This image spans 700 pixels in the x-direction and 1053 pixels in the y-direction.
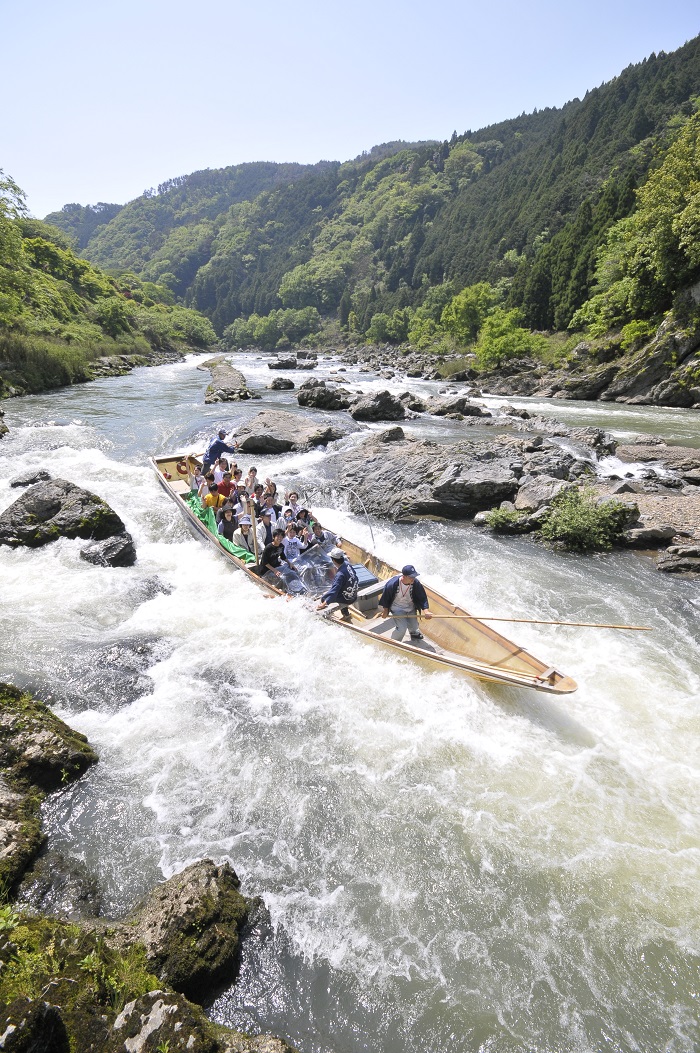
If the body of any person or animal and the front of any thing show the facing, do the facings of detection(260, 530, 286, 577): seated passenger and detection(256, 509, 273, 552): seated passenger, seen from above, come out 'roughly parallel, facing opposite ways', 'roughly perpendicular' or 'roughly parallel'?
roughly parallel

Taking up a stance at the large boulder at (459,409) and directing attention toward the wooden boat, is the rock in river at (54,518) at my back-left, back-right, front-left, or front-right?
front-right

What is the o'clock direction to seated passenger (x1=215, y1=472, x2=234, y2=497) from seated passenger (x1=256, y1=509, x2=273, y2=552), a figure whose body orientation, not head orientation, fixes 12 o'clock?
seated passenger (x1=215, y1=472, x2=234, y2=497) is roughly at 7 o'clock from seated passenger (x1=256, y1=509, x2=273, y2=552).

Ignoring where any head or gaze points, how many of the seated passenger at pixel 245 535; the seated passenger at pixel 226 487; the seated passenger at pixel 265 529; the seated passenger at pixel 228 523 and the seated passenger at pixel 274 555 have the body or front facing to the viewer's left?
0

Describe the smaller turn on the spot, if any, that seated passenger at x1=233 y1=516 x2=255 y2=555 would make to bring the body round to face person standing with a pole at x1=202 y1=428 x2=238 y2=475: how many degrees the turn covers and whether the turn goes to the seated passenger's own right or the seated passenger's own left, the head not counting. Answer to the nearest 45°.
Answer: approximately 135° to the seated passenger's own left

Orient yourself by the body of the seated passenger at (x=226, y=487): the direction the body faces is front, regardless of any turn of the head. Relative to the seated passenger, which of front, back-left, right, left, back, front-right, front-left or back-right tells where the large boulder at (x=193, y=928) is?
front-right

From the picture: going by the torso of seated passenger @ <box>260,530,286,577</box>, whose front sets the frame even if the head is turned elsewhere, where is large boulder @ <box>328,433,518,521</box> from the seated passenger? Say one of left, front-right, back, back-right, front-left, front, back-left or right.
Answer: left

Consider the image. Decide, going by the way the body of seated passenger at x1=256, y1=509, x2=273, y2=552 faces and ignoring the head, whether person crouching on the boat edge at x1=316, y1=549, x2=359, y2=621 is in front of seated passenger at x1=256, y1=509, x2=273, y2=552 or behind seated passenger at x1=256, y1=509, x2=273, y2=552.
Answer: in front

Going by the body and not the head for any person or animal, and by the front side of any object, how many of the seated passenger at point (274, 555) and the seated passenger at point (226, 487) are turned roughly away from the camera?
0

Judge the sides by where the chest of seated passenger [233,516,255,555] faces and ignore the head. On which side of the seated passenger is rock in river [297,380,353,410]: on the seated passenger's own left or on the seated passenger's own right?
on the seated passenger's own left

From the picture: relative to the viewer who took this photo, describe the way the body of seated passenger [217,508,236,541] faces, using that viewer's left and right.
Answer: facing the viewer and to the right of the viewer

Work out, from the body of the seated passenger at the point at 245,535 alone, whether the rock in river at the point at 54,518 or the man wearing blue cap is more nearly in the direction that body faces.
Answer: the man wearing blue cap

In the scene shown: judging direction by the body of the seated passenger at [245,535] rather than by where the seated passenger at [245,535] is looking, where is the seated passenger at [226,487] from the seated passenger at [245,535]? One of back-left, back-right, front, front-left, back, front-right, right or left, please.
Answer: back-left

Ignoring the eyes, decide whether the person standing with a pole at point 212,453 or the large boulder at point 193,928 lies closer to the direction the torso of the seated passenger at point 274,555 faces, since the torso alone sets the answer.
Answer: the large boulder

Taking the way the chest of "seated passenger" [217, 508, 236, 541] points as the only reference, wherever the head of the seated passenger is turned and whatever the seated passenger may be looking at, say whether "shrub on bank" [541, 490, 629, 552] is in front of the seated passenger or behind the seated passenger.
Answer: in front
